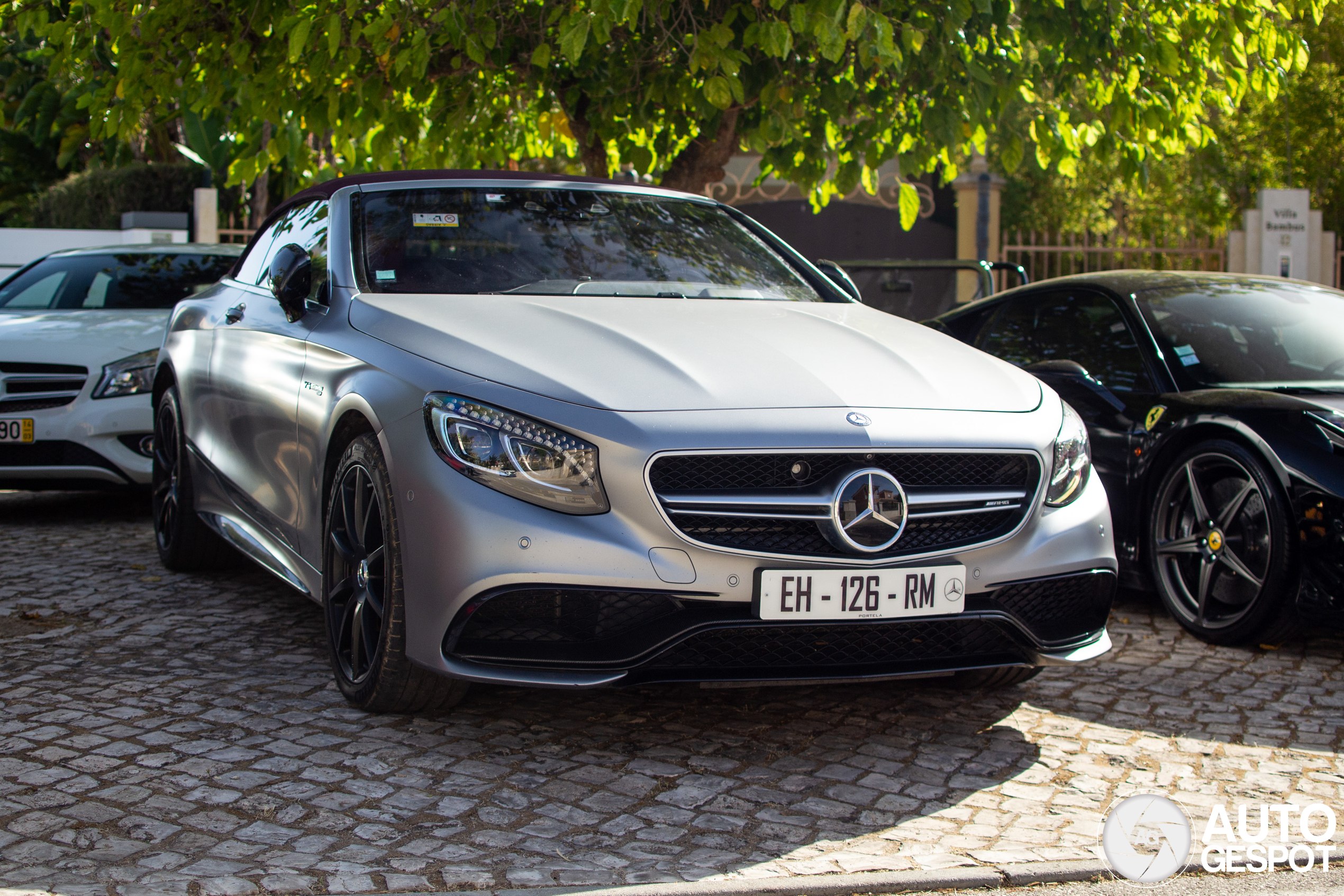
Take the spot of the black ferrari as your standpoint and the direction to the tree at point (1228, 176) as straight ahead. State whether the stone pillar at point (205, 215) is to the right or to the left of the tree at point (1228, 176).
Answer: left

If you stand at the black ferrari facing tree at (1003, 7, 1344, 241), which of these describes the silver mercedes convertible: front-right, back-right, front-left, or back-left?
back-left

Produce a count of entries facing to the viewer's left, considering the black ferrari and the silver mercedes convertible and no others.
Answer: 0

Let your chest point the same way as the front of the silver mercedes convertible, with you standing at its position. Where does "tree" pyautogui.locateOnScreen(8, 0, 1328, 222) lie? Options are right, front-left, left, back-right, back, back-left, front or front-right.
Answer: back-left

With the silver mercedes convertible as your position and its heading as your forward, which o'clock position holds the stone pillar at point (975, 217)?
The stone pillar is roughly at 8 o'clock from the silver mercedes convertible.

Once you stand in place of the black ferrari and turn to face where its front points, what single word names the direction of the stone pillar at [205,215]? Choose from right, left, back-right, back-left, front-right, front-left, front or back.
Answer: back

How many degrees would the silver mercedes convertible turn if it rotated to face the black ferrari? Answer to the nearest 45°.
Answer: approximately 90° to its left

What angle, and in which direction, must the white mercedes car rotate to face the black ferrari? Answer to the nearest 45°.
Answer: approximately 90° to its left

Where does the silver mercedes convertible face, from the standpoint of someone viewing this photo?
facing the viewer and to the right of the viewer
